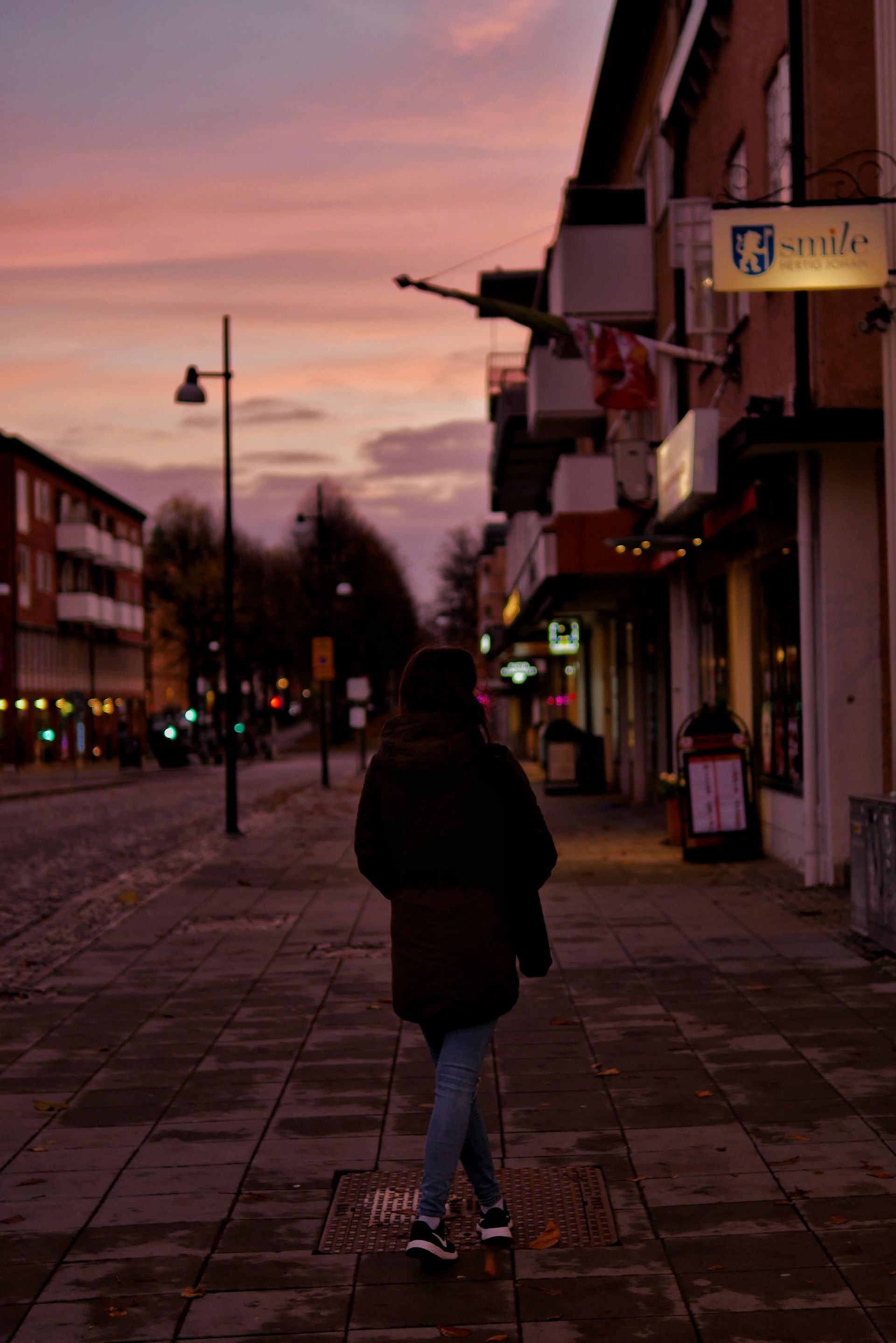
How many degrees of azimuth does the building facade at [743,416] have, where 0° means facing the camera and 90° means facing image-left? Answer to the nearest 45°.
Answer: approximately 90°

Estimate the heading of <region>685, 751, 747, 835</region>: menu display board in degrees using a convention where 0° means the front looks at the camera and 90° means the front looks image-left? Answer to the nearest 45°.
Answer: approximately 0°

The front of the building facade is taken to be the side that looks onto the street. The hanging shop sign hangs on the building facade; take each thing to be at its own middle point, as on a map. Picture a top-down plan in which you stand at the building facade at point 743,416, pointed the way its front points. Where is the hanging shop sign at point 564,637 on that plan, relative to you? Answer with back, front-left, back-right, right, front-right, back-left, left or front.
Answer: right

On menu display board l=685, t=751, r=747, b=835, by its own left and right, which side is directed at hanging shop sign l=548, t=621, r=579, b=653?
back

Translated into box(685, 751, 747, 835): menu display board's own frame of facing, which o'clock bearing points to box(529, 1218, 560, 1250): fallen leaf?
The fallen leaf is roughly at 12 o'clock from the menu display board.

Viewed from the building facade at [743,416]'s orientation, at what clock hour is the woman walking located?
The woman walking is roughly at 9 o'clock from the building facade.

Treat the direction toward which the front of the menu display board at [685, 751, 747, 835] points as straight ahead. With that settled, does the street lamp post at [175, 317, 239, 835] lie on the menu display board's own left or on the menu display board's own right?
on the menu display board's own right

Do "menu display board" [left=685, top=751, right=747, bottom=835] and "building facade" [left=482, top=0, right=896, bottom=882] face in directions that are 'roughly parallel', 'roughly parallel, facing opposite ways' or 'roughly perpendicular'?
roughly perpendicular

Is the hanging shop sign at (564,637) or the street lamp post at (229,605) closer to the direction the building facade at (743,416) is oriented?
the street lamp post

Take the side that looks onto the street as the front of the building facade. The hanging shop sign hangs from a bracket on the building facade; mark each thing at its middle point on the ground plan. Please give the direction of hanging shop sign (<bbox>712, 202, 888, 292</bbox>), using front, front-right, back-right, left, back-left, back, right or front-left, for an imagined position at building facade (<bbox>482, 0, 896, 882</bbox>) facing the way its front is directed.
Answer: left

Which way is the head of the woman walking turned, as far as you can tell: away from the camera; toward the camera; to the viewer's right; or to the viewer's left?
away from the camera

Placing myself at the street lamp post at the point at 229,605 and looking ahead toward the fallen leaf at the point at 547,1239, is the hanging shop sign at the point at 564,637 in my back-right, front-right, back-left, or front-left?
back-left
